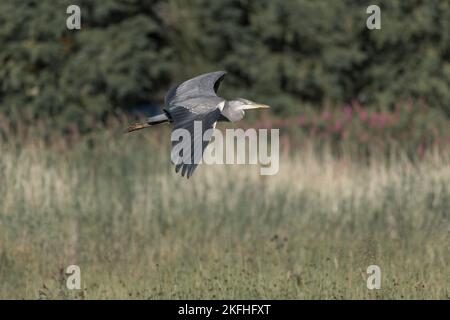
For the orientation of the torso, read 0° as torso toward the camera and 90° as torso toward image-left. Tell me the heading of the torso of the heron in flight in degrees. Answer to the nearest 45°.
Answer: approximately 270°
